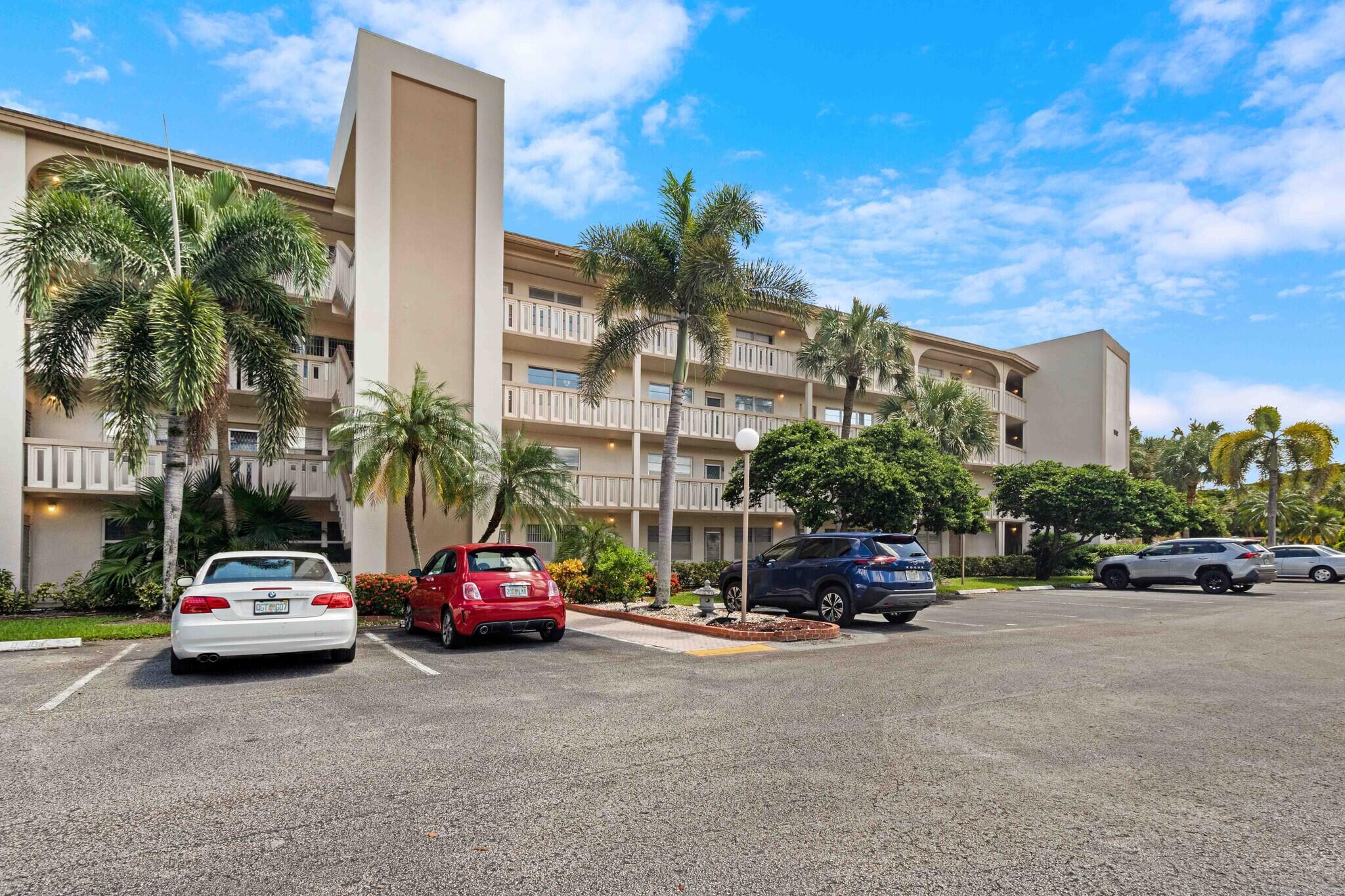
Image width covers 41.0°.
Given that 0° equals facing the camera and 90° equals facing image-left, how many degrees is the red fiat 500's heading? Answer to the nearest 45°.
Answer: approximately 135°

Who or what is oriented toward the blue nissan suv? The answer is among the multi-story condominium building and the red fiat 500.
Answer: the multi-story condominium building

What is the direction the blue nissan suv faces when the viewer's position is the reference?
facing away from the viewer and to the left of the viewer

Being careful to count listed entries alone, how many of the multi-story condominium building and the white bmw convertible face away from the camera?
1

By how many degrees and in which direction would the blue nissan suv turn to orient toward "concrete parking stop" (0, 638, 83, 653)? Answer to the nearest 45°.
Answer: approximately 90° to its left

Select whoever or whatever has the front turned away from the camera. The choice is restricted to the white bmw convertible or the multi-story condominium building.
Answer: the white bmw convertible

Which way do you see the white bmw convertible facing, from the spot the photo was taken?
facing away from the viewer

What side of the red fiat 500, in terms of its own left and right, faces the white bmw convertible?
left

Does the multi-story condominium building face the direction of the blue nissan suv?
yes
